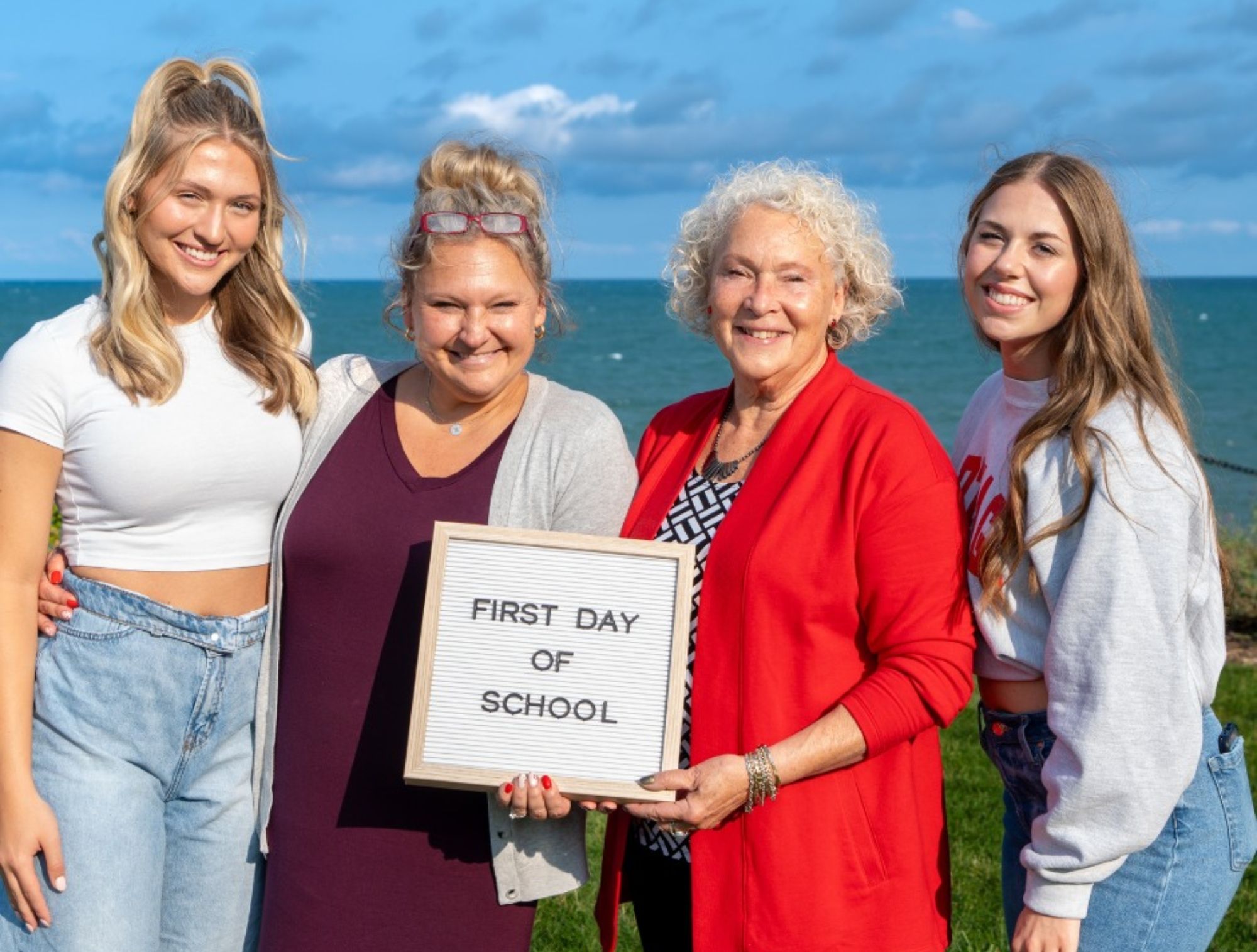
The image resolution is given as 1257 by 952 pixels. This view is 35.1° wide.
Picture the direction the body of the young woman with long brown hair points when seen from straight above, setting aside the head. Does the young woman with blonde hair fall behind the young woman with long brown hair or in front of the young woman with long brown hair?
in front

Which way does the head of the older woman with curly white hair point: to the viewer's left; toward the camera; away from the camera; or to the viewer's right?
toward the camera

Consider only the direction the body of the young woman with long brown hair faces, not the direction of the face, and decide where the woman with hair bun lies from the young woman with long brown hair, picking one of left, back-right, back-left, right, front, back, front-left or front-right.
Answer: front-right

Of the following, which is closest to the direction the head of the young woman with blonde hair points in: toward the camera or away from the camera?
toward the camera

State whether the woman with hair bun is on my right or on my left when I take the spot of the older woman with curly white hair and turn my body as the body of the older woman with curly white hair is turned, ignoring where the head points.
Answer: on my right

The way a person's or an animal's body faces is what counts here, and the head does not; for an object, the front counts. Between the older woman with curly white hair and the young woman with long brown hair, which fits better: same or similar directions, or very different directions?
same or similar directions

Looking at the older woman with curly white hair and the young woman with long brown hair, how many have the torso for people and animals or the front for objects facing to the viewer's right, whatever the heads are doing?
0

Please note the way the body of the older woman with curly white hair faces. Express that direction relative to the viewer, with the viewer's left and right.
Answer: facing the viewer and to the left of the viewer

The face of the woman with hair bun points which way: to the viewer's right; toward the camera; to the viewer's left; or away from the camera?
toward the camera

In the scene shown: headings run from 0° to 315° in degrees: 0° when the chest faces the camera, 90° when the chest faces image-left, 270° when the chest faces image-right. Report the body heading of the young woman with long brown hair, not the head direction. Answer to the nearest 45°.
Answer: approximately 45°

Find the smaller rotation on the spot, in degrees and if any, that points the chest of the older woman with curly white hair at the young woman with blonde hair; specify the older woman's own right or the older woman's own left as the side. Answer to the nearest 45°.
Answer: approximately 45° to the older woman's own right
